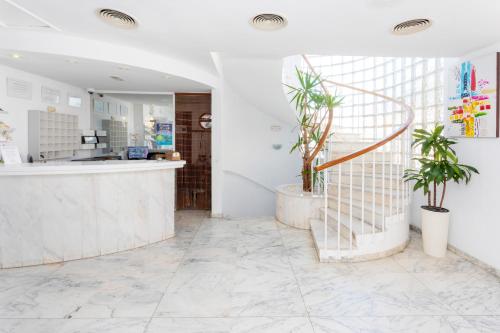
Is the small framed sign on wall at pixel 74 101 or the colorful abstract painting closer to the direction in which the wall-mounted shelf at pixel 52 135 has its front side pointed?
the colorful abstract painting

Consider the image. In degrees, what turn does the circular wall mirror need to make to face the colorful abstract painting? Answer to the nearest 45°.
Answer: approximately 45° to its left

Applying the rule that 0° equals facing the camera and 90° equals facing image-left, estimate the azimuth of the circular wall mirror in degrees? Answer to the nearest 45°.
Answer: approximately 0°

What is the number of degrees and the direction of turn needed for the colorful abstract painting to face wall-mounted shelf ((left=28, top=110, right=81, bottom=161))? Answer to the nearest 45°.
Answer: approximately 45° to its right

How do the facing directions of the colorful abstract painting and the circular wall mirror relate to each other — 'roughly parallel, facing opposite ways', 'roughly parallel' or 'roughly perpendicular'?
roughly perpendicular

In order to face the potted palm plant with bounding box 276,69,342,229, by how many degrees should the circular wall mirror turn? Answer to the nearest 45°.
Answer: approximately 45° to its left

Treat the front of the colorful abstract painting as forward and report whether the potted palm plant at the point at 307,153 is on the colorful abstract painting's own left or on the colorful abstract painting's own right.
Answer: on the colorful abstract painting's own right

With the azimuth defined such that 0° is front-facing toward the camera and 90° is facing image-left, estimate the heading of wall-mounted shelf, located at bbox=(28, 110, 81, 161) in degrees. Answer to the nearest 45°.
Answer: approximately 315°

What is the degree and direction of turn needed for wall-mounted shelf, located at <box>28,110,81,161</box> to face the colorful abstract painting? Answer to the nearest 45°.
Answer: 0° — it already faces it

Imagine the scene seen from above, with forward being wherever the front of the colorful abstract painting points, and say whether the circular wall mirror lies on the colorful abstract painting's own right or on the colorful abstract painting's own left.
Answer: on the colorful abstract painting's own right
